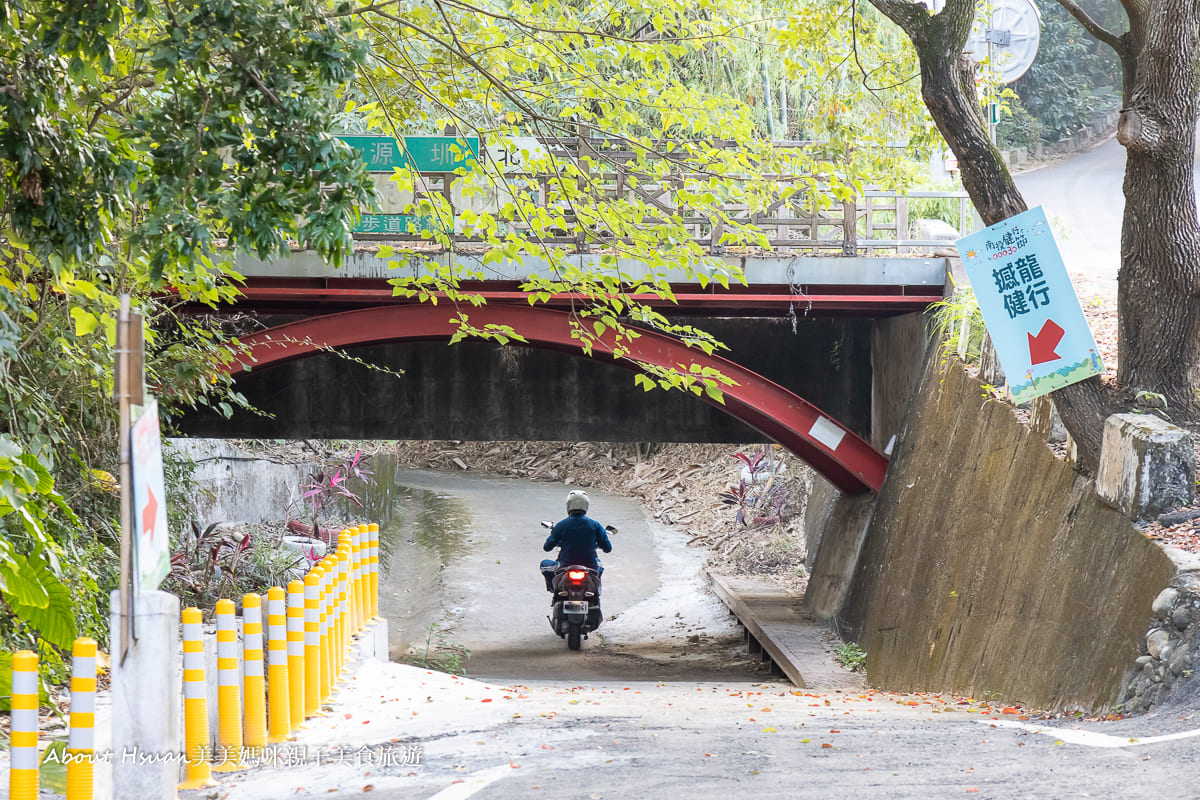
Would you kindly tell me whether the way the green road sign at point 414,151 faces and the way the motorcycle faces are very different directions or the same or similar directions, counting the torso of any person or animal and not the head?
very different directions

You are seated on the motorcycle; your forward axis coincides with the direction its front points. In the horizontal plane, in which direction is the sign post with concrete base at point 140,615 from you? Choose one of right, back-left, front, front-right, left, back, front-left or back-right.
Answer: back

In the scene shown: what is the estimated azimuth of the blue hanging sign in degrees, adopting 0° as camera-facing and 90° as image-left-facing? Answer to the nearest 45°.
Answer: approximately 0°

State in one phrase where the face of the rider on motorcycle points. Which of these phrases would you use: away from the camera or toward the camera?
away from the camera

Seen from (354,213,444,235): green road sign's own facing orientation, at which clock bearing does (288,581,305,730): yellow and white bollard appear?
The yellow and white bollard is roughly at 12 o'clock from the green road sign.

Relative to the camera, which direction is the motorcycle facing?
away from the camera

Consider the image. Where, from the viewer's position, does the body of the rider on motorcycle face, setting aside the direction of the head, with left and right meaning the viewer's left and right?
facing away from the viewer

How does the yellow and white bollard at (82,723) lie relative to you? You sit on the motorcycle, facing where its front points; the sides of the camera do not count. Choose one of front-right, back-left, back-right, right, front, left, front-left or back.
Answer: back

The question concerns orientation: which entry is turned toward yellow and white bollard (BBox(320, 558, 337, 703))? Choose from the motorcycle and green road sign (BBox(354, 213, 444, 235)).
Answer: the green road sign
